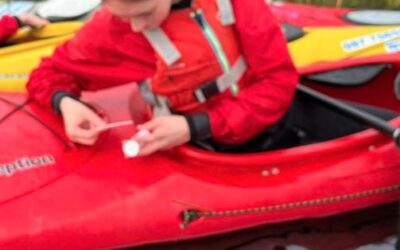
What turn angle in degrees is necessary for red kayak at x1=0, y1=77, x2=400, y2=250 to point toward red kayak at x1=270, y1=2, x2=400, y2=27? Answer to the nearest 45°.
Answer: approximately 135° to its right

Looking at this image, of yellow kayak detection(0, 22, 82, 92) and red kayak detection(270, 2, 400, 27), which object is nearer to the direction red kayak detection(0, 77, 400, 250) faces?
the yellow kayak

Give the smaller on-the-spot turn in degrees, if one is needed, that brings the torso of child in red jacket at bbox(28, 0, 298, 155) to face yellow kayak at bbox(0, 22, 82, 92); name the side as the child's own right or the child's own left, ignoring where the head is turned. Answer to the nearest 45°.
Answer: approximately 90° to the child's own right

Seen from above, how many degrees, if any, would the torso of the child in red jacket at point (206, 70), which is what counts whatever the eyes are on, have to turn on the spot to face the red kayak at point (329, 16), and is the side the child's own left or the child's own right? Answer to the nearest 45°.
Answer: approximately 180°

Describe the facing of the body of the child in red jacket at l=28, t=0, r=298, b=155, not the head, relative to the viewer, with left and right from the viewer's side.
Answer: facing the viewer and to the left of the viewer

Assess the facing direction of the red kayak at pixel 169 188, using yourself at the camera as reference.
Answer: facing to the left of the viewer

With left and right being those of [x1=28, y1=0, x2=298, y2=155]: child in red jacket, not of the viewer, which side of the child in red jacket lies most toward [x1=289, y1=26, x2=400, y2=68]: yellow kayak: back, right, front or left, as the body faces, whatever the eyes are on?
back

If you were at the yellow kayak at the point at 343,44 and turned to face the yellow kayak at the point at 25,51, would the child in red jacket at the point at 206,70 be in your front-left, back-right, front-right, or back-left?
front-left

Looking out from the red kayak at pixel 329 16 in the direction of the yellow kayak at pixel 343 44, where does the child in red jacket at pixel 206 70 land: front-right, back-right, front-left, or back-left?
front-right

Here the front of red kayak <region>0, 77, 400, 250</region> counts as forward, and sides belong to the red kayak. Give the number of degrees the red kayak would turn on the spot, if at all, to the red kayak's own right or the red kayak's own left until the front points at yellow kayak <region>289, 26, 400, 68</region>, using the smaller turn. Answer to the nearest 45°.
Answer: approximately 135° to the red kayak's own right
